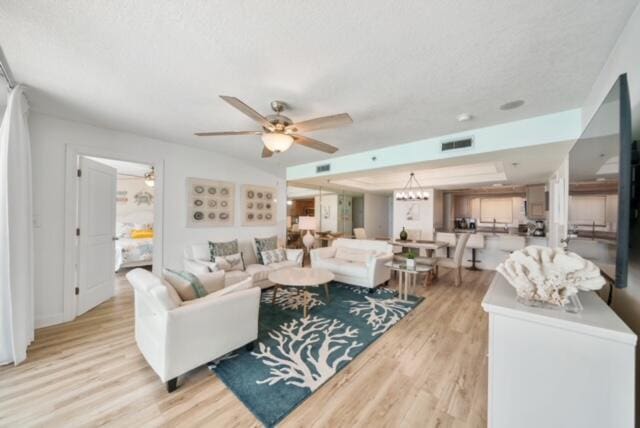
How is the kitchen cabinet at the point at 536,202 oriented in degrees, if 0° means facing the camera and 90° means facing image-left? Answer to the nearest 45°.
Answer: approximately 0°

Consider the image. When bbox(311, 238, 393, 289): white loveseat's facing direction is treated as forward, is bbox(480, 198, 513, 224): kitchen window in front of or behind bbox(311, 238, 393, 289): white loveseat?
behind

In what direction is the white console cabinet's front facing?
to the viewer's left

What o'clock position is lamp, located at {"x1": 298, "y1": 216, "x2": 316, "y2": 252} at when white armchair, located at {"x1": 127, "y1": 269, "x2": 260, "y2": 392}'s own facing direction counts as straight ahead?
The lamp is roughly at 12 o'clock from the white armchair.

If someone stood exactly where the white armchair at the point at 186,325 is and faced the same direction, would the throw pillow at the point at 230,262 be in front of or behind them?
in front

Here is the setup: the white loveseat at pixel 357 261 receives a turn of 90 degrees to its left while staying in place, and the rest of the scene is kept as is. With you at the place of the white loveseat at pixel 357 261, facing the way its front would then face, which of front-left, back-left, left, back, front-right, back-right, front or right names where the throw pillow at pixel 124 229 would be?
back-right

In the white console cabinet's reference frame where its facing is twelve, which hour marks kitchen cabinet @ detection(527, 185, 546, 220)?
The kitchen cabinet is roughly at 3 o'clock from the white console cabinet.

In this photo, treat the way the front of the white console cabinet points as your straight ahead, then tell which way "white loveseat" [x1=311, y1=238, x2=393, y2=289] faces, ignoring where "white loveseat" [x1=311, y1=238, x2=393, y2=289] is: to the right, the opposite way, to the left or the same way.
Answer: to the left

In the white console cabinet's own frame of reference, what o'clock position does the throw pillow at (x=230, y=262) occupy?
The throw pillow is roughly at 12 o'clock from the white console cabinet.

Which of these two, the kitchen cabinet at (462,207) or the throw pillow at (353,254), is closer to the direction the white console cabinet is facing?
the throw pillow
